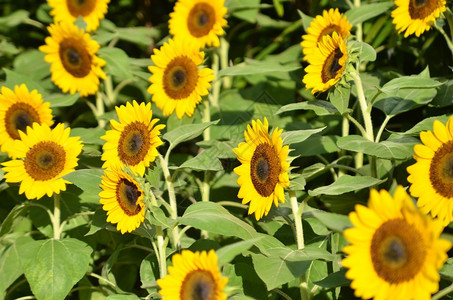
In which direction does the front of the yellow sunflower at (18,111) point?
toward the camera

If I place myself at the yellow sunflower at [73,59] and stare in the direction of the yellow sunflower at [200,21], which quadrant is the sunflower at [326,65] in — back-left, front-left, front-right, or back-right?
front-right

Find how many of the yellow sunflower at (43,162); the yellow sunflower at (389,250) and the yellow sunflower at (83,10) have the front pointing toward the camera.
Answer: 3

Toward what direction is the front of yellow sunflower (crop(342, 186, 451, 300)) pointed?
toward the camera

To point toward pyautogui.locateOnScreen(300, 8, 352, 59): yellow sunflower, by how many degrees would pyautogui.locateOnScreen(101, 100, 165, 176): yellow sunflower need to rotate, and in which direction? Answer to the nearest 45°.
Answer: approximately 135° to its left

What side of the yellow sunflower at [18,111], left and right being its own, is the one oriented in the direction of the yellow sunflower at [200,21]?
left

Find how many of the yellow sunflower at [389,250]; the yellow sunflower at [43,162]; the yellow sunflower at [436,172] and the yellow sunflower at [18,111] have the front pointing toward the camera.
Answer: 4

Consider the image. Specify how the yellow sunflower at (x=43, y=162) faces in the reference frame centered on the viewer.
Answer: facing the viewer

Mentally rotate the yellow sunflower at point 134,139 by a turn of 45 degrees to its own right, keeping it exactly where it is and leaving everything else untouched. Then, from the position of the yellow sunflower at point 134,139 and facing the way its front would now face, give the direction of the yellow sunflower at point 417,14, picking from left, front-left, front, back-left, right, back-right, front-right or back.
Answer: back
